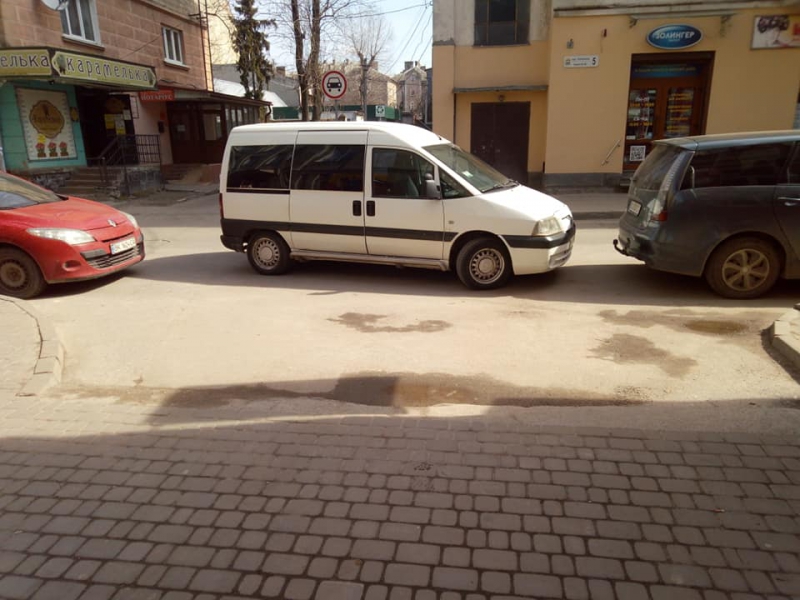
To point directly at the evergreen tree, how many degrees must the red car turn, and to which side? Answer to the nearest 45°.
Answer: approximately 135° to its left

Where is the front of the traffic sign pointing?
toward the camera

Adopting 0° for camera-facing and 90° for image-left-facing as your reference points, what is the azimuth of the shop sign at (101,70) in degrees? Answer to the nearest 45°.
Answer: approximately 315°

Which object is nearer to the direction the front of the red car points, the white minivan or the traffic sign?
the white minivan

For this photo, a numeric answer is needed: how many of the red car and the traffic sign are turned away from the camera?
0

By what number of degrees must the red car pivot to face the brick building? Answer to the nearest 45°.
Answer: approximately 135° to its left

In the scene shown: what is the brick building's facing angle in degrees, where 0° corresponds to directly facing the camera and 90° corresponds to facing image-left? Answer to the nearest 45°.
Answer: approximately 315°

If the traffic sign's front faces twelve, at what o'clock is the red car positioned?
The red car is roughly at 1 o'clock from the traffic sign.

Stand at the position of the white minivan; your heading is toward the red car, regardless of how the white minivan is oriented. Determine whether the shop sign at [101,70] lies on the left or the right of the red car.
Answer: right

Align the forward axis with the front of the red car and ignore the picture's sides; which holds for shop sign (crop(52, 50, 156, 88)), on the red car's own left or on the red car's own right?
on the red car's own left

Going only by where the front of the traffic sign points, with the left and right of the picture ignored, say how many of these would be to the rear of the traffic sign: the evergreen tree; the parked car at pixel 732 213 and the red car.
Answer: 1

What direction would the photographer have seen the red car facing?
facing the viewer and to the right of the viewer

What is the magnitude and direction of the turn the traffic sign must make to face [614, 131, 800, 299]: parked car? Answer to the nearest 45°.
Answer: approximately 45° to its left

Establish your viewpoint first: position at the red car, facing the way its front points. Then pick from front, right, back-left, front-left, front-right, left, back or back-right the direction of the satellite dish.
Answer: back-left

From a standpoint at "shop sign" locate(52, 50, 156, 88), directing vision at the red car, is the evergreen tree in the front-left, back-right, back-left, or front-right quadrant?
back-left

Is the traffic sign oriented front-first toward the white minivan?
yes

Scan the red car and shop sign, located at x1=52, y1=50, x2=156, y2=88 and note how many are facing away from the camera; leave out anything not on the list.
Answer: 0

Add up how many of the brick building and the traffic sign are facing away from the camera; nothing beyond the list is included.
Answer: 0

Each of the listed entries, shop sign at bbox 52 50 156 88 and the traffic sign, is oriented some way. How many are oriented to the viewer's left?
0
